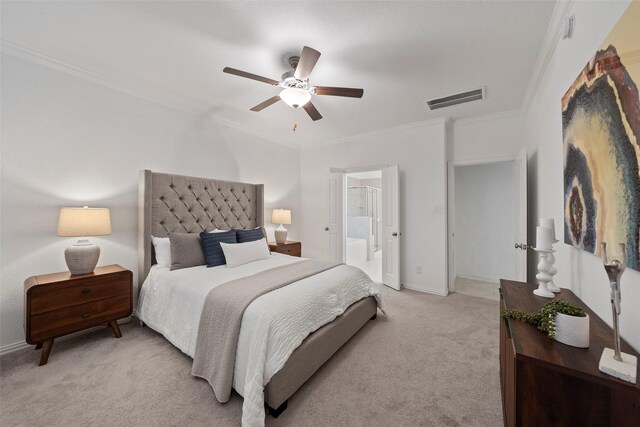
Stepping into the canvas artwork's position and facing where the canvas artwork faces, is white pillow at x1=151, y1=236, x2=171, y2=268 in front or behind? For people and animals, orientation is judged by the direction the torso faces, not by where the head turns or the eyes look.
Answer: in front

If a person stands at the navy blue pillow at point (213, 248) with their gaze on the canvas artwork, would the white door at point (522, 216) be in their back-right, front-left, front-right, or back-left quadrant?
front-left

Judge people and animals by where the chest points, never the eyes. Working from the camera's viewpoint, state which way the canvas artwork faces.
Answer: facing to the left of the viewer

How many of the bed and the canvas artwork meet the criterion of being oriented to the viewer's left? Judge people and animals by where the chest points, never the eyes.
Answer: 1

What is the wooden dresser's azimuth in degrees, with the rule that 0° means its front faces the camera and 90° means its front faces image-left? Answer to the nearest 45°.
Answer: approximately 90°

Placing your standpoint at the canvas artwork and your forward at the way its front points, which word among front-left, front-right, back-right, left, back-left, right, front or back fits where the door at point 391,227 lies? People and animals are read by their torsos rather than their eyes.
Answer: front-right

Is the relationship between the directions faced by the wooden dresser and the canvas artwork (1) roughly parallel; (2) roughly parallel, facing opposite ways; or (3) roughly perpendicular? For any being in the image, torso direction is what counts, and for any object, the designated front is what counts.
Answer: roughly parallel

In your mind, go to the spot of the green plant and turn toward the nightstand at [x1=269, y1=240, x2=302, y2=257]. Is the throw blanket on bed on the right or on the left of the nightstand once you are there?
left

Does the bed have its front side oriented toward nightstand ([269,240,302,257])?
no

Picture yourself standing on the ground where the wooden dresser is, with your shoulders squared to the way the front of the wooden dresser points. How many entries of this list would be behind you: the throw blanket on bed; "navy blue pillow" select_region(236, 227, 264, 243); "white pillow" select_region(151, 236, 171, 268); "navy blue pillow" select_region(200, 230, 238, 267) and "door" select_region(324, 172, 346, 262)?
0

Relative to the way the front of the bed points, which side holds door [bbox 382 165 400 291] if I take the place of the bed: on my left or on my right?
on my left

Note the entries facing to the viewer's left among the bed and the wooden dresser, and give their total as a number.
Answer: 1

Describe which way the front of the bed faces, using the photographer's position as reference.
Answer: facing the viewer and to the right of the viewer
